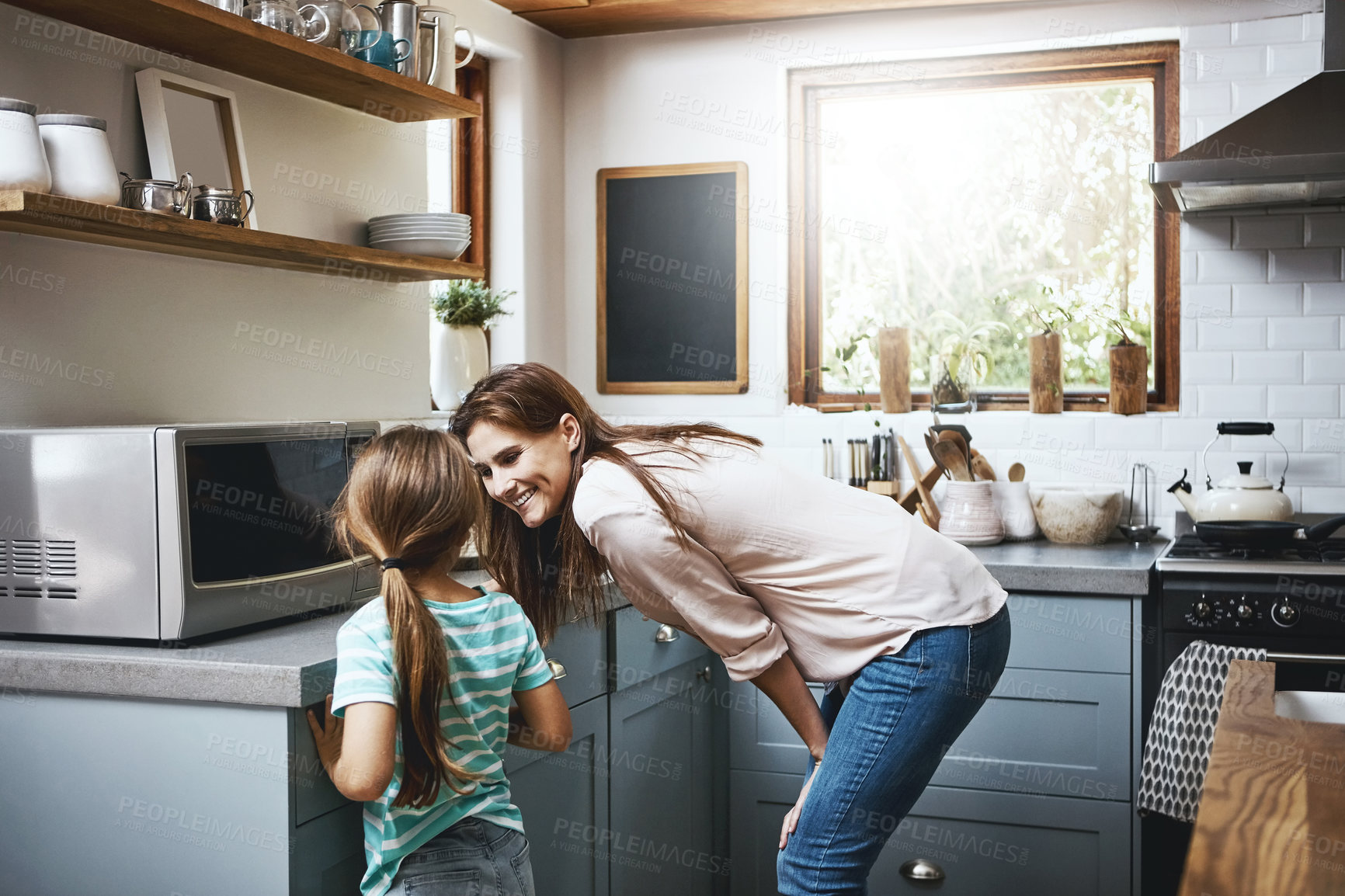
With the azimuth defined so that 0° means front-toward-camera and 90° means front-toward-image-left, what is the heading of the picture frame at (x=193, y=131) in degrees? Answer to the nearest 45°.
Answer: approximately 315°

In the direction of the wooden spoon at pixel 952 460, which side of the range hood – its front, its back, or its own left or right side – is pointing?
right

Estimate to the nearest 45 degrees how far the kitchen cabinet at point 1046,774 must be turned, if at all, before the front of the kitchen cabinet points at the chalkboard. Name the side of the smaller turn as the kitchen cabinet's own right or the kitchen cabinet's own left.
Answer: approximately 135° to the kitchen cabinet's own right

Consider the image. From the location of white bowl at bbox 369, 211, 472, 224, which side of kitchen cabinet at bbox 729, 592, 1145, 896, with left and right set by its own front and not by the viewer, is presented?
right

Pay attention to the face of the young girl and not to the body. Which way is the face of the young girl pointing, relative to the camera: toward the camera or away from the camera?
away from the camera

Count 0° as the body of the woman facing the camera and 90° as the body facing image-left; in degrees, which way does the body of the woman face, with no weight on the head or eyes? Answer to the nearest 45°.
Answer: approximately 90°

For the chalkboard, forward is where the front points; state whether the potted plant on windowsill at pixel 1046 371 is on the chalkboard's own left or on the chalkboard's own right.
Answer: on the chalkboard's own left

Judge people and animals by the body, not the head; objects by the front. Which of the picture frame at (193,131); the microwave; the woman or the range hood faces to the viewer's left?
the woman

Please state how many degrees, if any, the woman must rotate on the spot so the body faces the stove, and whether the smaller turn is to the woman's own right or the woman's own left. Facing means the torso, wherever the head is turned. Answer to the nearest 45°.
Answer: approximately 135° to the woman's own right
